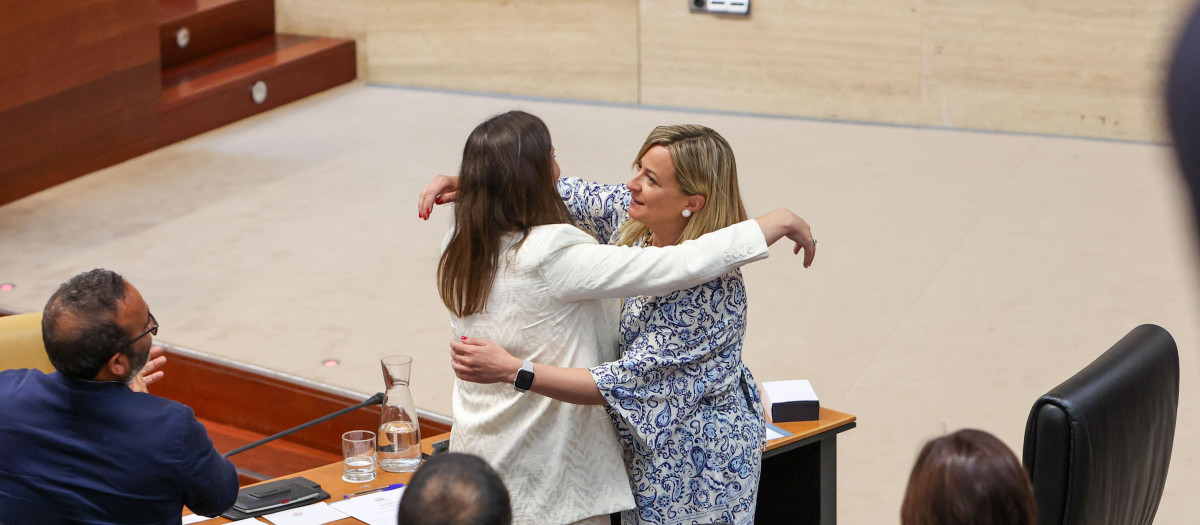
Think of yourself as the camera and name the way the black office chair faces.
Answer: facing away from the viewer and to the left of the viewer

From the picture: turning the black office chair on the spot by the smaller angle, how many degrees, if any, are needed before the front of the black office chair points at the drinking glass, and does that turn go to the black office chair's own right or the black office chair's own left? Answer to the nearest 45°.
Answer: approximately 45° to the black office chair's own left

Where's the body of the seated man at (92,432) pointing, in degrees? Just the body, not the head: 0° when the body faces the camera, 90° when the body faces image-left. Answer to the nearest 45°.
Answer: approximately 225°

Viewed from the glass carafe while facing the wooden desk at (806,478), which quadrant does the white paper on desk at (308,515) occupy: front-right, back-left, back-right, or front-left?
back-right

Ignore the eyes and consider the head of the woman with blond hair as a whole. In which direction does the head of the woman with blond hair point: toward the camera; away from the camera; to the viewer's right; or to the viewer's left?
to the viewer's left

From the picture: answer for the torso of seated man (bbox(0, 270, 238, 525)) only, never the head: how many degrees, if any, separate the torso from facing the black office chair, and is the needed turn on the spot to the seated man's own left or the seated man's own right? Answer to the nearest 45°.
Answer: approximately 45° to the seated man's own right

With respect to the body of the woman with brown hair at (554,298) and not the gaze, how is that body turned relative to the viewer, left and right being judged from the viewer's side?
facing away from the viewer and to the right of the viewer

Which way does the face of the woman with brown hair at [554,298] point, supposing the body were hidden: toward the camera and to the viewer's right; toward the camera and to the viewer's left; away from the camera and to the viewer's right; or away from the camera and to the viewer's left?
away from the camera and to the viewer's right

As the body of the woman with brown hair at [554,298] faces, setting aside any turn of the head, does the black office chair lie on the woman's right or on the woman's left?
on the woman's right
